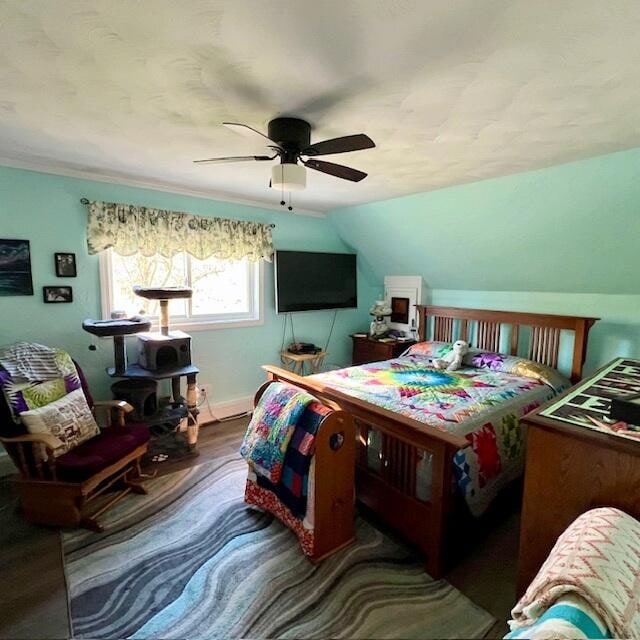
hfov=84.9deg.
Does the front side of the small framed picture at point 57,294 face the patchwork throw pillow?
yes

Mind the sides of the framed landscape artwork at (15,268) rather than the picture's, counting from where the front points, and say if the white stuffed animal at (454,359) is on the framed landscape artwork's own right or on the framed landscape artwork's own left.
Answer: on the framed landscape artwork's own left

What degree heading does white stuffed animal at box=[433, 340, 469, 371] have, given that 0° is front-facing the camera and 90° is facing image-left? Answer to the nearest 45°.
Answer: approximately 45°

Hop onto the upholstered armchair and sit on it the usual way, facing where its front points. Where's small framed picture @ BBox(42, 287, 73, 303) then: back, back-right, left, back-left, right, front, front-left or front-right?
back-left

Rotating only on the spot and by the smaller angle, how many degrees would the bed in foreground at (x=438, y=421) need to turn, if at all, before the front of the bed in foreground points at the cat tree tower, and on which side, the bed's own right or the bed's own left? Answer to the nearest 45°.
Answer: approximately 45° to the bed's own right

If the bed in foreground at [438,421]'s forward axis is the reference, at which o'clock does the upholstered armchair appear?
The upholstered armchair is roughly at 1 o'clock from the bed in foreground.

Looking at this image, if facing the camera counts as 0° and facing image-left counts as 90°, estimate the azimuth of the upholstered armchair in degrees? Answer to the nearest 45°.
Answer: approximately 315°

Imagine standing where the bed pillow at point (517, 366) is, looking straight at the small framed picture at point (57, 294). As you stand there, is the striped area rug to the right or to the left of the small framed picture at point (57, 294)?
left
